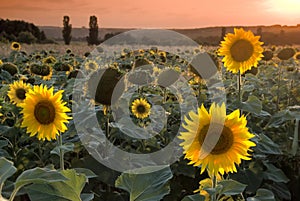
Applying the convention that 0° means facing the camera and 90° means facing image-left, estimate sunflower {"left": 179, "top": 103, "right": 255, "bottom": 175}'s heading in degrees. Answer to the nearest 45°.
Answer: approximately 0°

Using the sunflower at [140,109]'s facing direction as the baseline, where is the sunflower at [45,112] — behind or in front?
in front

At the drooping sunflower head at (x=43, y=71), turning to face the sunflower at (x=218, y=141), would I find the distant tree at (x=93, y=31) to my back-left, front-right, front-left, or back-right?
back-left

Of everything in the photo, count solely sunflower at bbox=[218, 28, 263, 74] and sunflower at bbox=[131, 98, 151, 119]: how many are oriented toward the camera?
2

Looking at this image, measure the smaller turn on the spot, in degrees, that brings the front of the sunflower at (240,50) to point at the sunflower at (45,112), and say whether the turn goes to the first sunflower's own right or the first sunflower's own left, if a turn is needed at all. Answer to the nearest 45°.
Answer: approximately 45° to the first sunflower's own right

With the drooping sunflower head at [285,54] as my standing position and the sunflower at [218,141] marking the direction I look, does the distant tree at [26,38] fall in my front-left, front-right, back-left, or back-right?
back-right

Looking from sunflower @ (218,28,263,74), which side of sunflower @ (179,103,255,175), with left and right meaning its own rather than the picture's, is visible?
back
